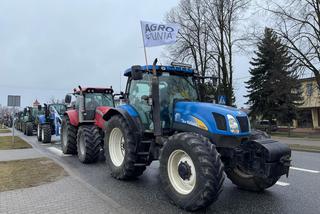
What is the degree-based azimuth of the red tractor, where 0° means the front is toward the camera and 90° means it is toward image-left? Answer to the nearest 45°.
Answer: approximately 315°

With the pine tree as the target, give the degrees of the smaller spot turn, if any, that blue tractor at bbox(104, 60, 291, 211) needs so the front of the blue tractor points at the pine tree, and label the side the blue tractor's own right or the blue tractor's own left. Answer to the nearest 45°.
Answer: approximately 135° to the blue tractor's own left

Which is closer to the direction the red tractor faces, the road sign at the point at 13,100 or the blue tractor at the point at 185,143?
the blue tractor

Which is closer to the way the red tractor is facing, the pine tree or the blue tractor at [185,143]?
the blue tractor

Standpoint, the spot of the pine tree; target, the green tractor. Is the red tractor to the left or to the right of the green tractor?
left

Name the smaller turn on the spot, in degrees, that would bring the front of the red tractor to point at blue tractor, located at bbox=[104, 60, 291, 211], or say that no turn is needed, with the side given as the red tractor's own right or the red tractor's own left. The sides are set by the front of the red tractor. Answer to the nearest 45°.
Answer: approximately 45° to the red tractor's own right

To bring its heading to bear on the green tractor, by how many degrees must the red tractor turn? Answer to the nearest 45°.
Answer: approximately 135° to its left

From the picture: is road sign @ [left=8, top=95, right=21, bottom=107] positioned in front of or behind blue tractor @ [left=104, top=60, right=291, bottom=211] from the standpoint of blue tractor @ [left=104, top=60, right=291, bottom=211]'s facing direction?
behind
